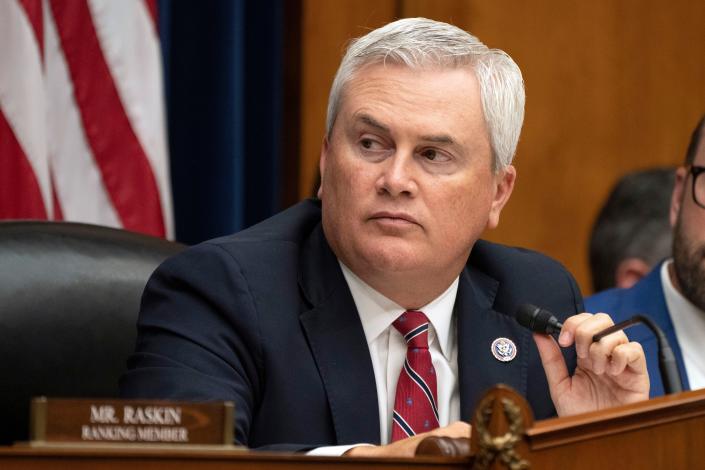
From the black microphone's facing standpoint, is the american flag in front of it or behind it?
in front

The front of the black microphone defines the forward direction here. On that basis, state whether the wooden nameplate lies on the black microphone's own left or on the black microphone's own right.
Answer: on the black microphone's own left

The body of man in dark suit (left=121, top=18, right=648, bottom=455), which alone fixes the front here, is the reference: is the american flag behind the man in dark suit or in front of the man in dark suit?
behind

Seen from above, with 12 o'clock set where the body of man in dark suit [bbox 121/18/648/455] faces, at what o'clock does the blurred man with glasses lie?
The blurred man with glasses is roughly at 9 o'clock from the man in dark suit.

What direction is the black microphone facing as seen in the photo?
to the viewer's left

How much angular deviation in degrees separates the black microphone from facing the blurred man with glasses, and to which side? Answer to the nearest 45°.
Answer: approximately 90° to its right

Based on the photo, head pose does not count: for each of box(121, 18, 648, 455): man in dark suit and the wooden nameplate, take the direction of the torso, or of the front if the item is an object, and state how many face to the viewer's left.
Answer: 0

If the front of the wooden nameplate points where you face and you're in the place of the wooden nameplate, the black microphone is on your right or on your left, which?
on your left

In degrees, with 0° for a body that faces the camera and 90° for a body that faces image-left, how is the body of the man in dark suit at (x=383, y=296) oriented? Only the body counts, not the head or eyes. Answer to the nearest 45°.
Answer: approximately 315°

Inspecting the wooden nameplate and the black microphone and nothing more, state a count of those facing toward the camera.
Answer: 1

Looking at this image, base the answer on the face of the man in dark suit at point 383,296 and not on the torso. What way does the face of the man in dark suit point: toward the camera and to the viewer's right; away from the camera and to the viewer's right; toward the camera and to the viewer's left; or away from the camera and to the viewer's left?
toward the camera and to the viewer's left

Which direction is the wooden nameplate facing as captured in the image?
toward the camera

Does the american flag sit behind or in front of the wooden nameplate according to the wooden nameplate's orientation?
behind
